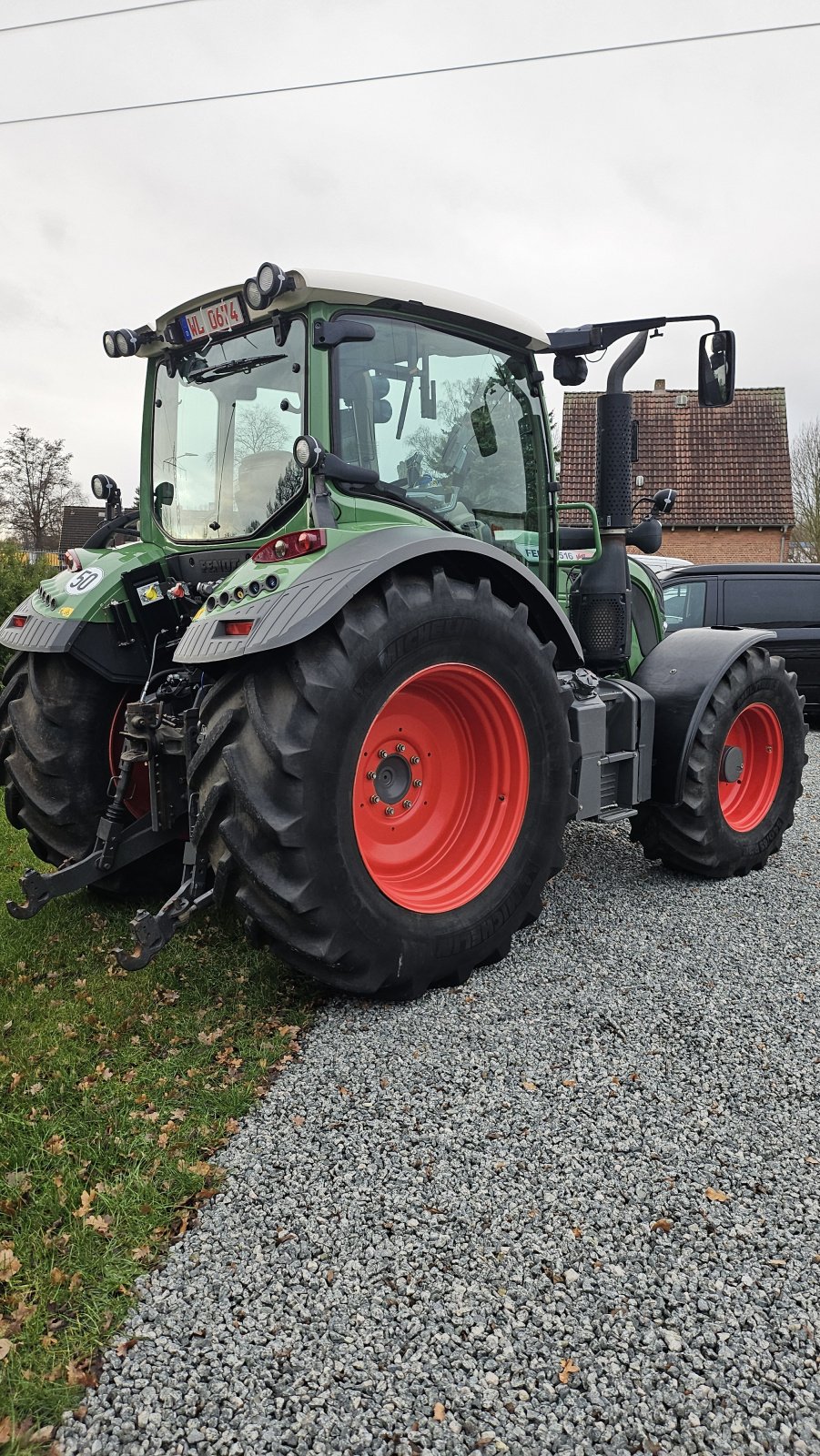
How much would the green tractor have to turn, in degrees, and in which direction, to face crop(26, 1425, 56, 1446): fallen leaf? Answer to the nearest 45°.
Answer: approximately 135° to its right

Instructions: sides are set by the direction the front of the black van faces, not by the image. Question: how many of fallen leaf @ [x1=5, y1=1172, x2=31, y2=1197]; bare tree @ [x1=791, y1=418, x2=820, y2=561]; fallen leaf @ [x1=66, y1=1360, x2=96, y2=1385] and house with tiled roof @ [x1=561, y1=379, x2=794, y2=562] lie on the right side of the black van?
2

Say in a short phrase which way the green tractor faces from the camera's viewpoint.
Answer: facing away from the viewer and to the right of the viewer

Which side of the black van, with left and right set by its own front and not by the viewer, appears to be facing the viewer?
left

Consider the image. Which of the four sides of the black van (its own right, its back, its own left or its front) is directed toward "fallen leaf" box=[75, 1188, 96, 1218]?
left

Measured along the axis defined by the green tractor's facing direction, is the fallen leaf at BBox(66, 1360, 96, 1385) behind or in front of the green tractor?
behind

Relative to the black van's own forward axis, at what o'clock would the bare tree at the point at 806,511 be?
The bare tree is roughly at 3 o'clock from the black van.
